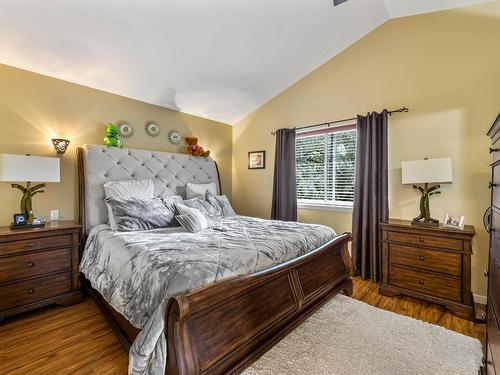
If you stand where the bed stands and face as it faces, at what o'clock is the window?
The window is roughly at 9 o'clock from the bed.

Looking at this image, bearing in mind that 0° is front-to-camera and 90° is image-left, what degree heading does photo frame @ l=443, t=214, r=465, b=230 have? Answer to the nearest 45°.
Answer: approximately 0°

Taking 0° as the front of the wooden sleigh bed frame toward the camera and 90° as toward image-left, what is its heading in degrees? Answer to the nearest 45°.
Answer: approximately 315°

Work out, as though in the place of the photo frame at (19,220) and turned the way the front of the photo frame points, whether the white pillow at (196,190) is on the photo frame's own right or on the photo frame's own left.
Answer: on the photo frame's own left

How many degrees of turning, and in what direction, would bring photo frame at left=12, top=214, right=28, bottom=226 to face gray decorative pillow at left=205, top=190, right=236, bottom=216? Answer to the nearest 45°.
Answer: approximately 90° to its left

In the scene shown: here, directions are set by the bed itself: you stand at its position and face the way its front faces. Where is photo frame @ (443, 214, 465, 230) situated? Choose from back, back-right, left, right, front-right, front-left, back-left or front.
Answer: front-left

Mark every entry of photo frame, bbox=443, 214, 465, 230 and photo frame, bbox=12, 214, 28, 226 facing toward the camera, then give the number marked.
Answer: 2

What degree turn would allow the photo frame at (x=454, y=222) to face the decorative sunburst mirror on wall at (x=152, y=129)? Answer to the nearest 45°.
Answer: approximately 90° to its right
